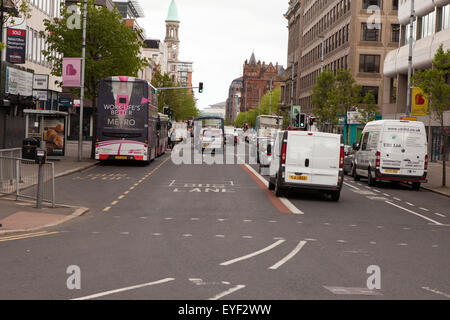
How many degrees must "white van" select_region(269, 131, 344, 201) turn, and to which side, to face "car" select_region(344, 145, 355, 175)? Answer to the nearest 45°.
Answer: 0° — it already faces it

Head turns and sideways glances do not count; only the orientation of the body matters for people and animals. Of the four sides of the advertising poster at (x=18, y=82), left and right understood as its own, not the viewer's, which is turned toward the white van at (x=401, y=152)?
front

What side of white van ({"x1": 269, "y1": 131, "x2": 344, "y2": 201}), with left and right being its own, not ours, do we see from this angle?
back

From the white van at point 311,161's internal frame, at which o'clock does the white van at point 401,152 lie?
the white van at point 401,152 is roughly at 1 o'clock from the white van at point 311,161.

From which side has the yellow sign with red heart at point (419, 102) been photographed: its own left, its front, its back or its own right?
front

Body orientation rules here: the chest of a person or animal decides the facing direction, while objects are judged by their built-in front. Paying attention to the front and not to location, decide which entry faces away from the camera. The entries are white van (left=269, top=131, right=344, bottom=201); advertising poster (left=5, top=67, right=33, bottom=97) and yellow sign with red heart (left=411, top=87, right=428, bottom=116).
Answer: the white van

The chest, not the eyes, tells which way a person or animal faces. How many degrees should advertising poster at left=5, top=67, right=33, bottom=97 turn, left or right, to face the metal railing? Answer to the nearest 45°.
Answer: approximately 45° to its right

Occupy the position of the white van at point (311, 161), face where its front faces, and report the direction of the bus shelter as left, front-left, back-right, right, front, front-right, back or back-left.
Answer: front-left

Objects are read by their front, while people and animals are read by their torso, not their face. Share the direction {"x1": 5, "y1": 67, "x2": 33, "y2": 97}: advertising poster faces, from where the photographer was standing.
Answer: facing the viewer and to the right of the viewer
